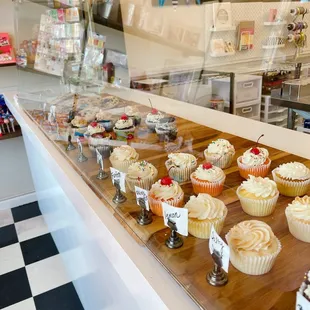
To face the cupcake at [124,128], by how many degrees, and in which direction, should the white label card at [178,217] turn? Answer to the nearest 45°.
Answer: approximately 135° to its right

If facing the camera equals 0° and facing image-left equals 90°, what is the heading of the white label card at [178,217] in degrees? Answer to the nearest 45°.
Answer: approximately 45°

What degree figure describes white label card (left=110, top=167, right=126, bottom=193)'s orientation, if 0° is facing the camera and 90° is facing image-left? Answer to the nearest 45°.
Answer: approximately 45°

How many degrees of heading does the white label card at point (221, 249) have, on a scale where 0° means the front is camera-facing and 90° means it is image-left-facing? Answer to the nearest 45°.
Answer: approximately 45°
